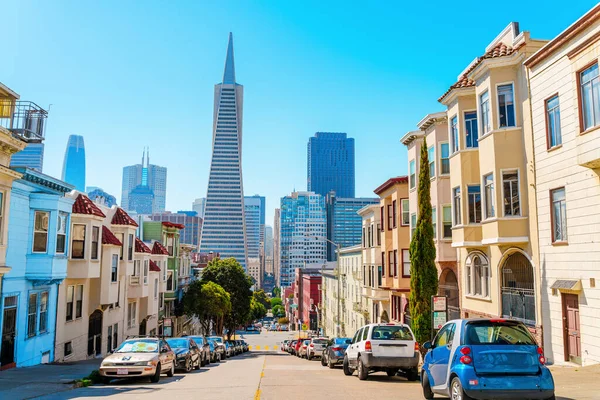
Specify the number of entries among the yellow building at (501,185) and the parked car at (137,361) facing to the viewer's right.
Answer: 0

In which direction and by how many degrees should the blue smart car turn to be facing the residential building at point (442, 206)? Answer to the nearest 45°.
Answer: approximately 45° to its right

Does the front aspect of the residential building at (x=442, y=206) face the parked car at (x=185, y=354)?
yes

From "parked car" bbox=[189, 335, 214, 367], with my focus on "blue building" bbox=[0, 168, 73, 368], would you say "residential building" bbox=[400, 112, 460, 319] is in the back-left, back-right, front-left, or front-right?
back-left

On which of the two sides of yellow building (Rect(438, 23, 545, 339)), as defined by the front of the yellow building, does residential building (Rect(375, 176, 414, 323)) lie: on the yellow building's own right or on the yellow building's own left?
on the yellow building's own right

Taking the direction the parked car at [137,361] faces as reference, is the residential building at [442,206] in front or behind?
behind

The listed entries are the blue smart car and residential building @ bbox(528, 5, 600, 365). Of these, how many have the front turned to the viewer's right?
0

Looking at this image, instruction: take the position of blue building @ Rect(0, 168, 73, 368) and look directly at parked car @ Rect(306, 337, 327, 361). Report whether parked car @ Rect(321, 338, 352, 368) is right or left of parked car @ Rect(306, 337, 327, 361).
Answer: right

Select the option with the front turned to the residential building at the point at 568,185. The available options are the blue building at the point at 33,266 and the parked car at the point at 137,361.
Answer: the blue building

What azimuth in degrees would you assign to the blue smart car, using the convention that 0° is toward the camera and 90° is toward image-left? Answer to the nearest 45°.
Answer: approximately 135°

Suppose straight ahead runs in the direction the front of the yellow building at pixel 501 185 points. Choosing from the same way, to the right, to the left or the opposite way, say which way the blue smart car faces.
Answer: to the right

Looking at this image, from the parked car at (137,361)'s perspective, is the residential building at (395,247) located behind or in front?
behind

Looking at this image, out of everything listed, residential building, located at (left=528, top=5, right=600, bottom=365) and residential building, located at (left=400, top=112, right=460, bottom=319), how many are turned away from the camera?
0

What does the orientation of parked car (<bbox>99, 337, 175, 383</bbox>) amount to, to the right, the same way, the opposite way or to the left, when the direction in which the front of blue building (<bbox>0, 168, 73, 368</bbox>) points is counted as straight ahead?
to the right

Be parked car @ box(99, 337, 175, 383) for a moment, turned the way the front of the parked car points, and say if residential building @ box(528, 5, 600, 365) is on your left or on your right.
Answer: on your left

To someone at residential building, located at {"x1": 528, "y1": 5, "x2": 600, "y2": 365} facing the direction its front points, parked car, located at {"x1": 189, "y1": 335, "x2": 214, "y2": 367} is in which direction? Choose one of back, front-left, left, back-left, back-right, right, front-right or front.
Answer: front-right
